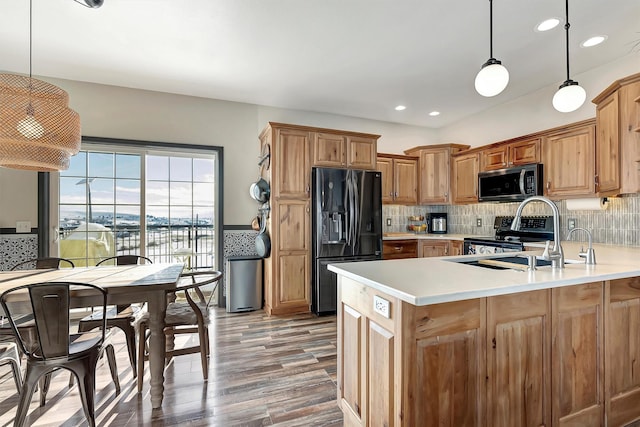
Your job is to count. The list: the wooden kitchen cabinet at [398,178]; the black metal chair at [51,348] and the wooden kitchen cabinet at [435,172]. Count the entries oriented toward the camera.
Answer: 2

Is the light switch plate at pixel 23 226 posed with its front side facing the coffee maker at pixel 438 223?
no

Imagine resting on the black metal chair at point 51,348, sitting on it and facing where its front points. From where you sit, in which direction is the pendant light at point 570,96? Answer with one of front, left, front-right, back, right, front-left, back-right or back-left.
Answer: right

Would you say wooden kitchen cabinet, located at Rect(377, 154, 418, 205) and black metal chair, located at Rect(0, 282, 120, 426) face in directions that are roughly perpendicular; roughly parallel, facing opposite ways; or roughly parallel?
roughly parallel, facing opposite ways

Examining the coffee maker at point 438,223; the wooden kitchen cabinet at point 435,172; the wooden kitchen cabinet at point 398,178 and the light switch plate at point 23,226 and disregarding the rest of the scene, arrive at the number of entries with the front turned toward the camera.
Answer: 4

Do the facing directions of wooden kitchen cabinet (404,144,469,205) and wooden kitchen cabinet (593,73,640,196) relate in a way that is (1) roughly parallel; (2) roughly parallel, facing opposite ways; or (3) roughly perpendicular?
roughly perpendicular

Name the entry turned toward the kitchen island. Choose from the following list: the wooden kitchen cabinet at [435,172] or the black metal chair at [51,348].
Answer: the wooden kitchen cabinet

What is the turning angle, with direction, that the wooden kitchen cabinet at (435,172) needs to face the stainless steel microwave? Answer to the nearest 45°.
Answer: approximately 45° to its left

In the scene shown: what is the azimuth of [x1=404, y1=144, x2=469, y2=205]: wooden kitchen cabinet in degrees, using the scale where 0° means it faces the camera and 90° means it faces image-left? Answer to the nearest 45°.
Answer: approximately 0°

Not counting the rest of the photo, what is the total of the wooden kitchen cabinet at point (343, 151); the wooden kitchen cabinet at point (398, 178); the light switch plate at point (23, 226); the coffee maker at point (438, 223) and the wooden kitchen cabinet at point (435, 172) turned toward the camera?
5

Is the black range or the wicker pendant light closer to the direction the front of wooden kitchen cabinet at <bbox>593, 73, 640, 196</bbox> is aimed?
the wicker pendant light

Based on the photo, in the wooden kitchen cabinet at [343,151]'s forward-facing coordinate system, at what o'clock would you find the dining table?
The dining table is roughly at 1 o'clock from the wooden kitchen cabinet.

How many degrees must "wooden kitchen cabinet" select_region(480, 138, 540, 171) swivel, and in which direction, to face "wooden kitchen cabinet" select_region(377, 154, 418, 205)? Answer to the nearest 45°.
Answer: approximately 45° to its right

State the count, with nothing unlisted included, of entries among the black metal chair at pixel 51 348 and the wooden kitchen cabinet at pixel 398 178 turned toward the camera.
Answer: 1

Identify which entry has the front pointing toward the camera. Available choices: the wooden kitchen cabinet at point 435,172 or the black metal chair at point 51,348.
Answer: the wooden kitchen cabinet

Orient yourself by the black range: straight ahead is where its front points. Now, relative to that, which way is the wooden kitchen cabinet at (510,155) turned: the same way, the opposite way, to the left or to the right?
the same way

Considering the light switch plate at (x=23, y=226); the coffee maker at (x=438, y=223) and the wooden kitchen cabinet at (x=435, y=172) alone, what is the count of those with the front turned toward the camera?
3

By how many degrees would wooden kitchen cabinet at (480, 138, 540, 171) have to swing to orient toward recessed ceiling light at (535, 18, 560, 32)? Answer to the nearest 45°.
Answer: approximately 45° to its left

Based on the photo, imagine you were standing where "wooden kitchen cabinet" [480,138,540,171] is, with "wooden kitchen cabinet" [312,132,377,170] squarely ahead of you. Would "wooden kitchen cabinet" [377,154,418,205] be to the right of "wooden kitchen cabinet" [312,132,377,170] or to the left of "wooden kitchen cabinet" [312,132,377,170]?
right

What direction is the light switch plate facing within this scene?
toward the camera

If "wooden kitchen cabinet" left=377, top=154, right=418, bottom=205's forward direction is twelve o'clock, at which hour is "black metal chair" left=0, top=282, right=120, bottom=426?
The black metal chair is roughly at 1 o'clock from the wooden kitchen cabinet.
